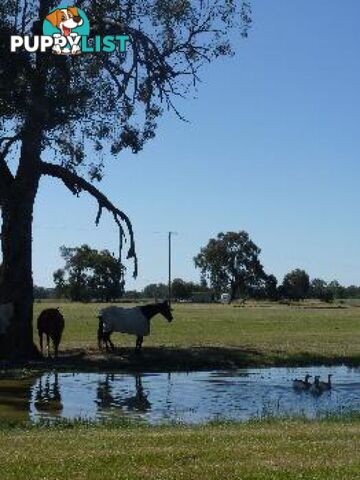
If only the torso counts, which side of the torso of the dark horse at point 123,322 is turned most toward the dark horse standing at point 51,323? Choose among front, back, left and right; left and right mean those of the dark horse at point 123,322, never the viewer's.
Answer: back

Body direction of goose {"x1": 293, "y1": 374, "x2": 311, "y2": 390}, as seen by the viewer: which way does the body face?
to the viewer's right

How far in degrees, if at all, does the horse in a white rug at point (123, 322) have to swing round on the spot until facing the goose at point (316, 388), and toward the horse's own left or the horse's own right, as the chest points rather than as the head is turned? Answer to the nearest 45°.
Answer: approximately 45° to the horse's own right

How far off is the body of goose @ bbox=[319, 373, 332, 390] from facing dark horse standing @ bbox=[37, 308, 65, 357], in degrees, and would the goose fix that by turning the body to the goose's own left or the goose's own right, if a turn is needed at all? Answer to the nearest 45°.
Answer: approximately 135° to the goose's own left

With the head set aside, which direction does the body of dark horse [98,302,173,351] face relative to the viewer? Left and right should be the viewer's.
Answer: facing to the right of the viewer

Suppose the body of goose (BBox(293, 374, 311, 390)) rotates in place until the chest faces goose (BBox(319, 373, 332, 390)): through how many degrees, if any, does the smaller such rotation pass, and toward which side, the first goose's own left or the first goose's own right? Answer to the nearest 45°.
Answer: approximately 45° to the first goose's own left

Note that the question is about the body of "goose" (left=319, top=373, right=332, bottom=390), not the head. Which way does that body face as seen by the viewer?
to the viewer's right

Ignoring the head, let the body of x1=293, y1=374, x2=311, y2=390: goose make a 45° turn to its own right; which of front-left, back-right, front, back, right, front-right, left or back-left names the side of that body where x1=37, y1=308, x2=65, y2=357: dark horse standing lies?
back

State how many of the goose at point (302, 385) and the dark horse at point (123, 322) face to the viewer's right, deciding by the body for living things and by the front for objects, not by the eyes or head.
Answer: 2

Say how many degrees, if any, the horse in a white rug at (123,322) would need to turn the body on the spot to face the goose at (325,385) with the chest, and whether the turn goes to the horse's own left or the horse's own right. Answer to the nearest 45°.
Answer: approximately 45° to the horse's own right
